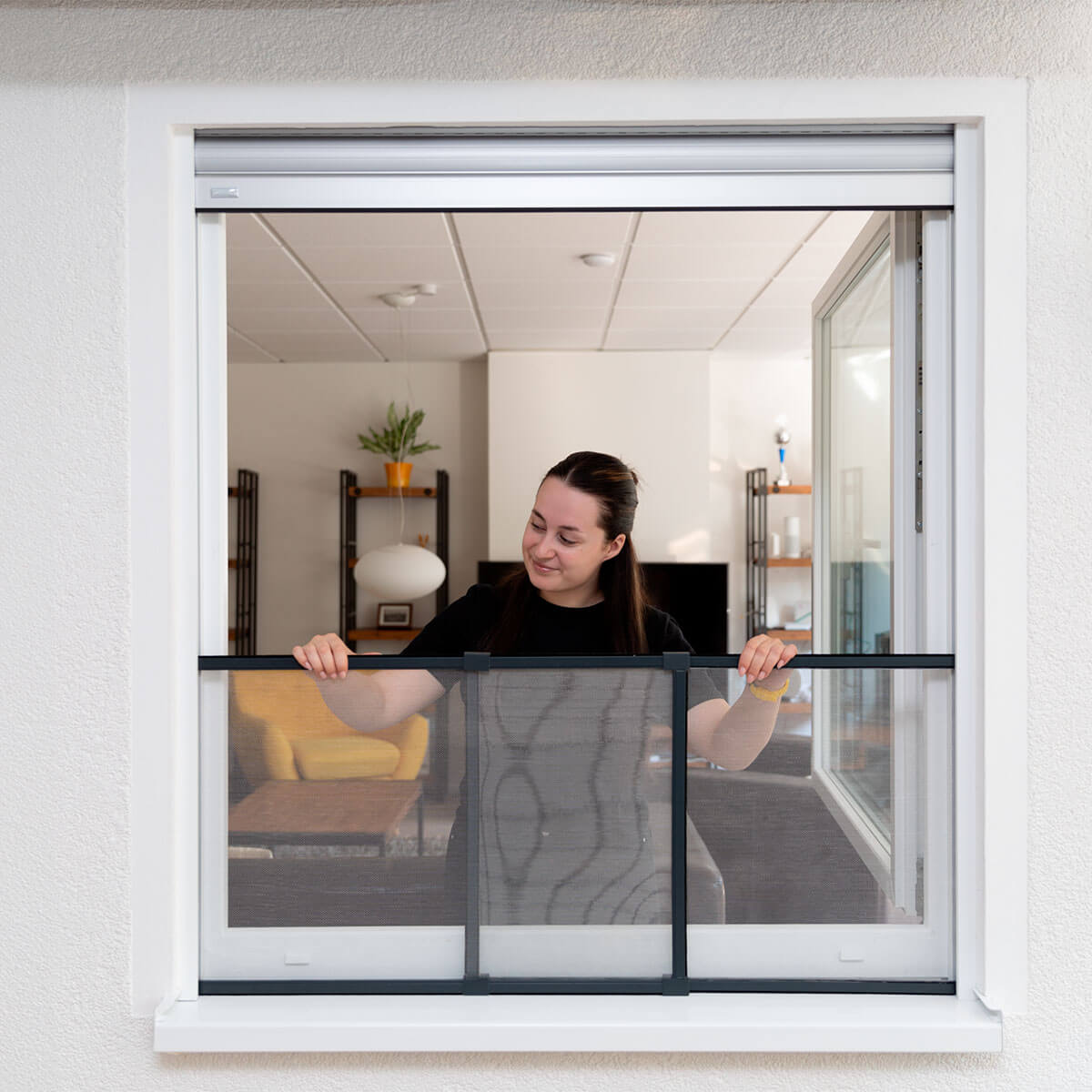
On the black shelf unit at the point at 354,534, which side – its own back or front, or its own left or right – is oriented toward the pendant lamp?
front

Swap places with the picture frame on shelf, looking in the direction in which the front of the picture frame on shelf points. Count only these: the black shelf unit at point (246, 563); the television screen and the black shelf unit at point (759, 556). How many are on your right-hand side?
1

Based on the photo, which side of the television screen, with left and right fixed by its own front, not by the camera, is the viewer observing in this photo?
front

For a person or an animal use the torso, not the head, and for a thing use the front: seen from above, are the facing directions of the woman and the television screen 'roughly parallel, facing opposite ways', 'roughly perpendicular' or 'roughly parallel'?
roughly parallel

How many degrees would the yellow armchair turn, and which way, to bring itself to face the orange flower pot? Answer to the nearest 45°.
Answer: approximately 135° to its left

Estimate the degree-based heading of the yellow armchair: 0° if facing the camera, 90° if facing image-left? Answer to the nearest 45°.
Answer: approximately 315°

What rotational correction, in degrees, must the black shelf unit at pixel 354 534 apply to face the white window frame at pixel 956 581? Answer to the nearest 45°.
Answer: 0° — it already faces it

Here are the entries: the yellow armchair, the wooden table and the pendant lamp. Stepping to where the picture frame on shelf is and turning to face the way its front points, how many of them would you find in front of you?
3

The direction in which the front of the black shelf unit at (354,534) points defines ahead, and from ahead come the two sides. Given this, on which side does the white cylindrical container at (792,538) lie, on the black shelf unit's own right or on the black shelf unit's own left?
on the black shelf unit's own left

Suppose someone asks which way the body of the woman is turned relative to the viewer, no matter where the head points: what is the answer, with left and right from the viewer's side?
facing the viewer

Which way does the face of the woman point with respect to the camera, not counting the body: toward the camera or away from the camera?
toward the camera

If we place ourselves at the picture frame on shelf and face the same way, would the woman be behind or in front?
in front

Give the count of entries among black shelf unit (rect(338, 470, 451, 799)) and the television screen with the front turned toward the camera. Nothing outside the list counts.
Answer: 2

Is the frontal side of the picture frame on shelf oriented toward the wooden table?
yes

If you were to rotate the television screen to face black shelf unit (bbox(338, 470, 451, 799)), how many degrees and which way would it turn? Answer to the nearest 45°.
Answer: approximately 90° to its right

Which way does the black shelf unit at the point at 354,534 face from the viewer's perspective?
toward the camera

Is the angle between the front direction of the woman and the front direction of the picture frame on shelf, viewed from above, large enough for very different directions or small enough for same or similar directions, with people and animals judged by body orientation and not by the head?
same or similar directions
